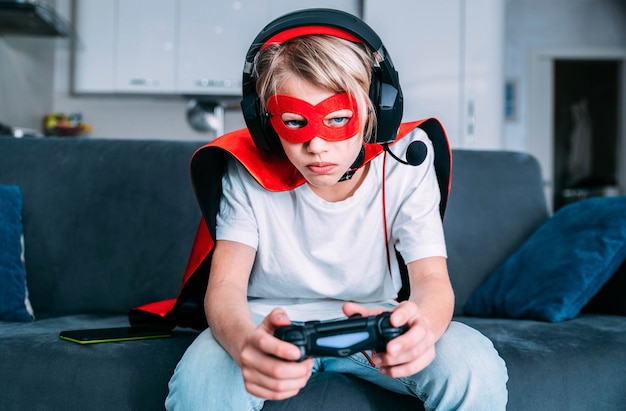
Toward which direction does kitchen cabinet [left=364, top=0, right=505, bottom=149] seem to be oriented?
toward the camera

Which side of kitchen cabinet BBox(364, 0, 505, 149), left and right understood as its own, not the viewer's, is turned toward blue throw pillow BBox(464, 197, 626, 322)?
front

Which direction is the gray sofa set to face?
toward the camera

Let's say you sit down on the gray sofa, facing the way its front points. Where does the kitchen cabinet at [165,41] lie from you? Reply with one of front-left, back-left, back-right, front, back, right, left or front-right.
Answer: back

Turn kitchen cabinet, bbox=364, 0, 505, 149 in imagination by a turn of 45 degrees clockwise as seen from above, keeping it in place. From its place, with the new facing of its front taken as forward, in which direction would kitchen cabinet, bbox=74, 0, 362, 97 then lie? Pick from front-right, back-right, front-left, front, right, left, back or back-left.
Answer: front-right

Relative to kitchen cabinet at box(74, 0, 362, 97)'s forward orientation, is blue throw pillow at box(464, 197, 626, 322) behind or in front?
in front

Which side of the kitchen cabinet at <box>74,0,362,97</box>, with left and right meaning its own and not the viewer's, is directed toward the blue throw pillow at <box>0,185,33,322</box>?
front
